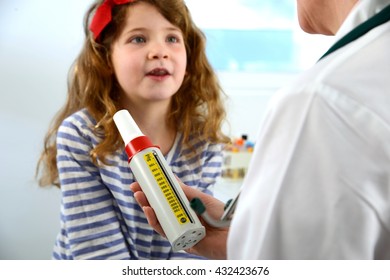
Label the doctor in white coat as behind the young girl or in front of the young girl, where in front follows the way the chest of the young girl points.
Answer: in front

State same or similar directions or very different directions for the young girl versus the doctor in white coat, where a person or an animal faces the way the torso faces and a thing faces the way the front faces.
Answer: very different directions

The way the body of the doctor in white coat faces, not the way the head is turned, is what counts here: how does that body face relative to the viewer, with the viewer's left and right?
facing away from the viewer and to the left of the viewer

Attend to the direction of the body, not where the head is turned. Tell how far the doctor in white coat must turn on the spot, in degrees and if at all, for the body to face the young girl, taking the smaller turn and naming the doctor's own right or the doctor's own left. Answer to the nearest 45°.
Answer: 0° — they already face them

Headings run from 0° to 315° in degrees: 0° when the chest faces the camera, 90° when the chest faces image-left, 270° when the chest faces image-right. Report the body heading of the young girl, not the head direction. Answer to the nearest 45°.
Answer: approximately 315°

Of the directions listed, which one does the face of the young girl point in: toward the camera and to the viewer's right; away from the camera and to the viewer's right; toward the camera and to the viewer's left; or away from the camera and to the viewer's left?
toward the camera and to the viewer's right
